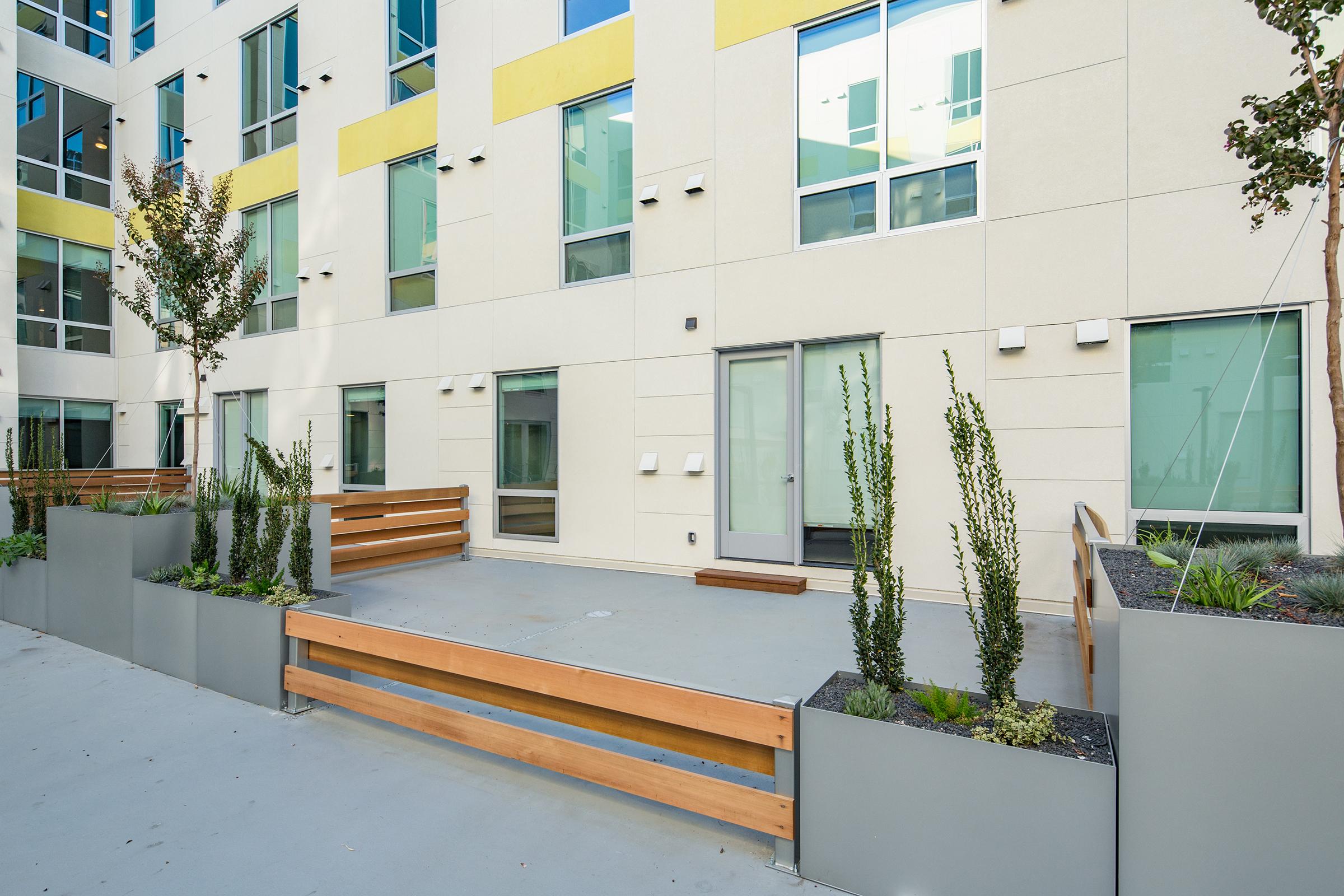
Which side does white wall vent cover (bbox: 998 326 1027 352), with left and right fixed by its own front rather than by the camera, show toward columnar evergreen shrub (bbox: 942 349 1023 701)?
front

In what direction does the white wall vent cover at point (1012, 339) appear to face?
toward the camera

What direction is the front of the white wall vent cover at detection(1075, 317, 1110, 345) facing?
toward the camera

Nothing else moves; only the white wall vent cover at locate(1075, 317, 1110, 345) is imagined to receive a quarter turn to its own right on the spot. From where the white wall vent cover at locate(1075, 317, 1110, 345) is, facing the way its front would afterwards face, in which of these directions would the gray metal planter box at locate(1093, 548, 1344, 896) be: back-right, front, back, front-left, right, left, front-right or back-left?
left

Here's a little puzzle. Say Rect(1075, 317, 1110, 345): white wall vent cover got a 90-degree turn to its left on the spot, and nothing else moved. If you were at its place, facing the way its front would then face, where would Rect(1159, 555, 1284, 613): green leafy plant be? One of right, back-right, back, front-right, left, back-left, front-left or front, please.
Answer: right

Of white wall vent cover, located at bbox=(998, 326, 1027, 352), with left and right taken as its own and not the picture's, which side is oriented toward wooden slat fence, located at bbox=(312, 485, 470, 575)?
right

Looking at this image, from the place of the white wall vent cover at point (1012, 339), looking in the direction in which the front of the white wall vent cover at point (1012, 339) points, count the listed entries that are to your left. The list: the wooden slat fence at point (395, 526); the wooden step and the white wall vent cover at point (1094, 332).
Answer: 1

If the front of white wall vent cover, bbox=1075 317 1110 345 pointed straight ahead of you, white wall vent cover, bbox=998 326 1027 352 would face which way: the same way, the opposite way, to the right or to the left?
the same way

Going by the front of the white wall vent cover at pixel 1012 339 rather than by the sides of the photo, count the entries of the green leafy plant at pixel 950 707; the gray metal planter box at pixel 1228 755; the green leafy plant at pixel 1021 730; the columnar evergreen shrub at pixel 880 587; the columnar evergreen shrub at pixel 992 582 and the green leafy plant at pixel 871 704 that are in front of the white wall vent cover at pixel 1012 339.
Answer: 6

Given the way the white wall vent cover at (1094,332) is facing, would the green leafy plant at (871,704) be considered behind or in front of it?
in front

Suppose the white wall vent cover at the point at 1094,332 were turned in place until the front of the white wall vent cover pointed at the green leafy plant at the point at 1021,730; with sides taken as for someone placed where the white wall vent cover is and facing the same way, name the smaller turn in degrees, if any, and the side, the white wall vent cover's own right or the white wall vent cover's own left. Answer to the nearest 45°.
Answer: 0° — it already faces it

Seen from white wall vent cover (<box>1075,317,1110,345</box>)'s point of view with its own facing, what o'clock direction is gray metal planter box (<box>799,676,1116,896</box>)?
The gray metal planter box is roughly at 12 o'clock from the white wall vent cover.

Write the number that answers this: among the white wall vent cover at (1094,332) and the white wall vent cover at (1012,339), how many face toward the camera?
2

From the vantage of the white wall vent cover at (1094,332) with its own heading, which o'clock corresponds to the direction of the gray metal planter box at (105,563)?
The gray metal planter box is roughly at 2 o'clock from the white wall vent cover.

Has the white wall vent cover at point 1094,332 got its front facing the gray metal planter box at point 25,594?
no

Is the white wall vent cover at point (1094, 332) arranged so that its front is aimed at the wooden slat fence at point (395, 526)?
no

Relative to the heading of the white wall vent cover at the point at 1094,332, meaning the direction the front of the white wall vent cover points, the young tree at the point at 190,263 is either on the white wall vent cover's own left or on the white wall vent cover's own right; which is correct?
on the white wall vent cover's own right

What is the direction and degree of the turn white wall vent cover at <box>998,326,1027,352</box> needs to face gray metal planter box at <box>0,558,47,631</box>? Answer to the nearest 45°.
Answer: approximately 45° to its right

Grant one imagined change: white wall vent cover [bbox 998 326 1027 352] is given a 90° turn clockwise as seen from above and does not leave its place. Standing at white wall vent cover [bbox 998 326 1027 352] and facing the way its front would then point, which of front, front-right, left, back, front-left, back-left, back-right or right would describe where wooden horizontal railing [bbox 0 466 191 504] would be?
front

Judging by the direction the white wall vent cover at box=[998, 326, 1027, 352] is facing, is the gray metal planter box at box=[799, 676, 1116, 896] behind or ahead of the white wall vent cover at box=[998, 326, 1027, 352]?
ahead

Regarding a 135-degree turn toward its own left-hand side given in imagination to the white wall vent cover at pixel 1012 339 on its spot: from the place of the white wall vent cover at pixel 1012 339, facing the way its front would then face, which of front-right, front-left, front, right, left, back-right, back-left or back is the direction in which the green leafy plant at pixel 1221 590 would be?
back-right
